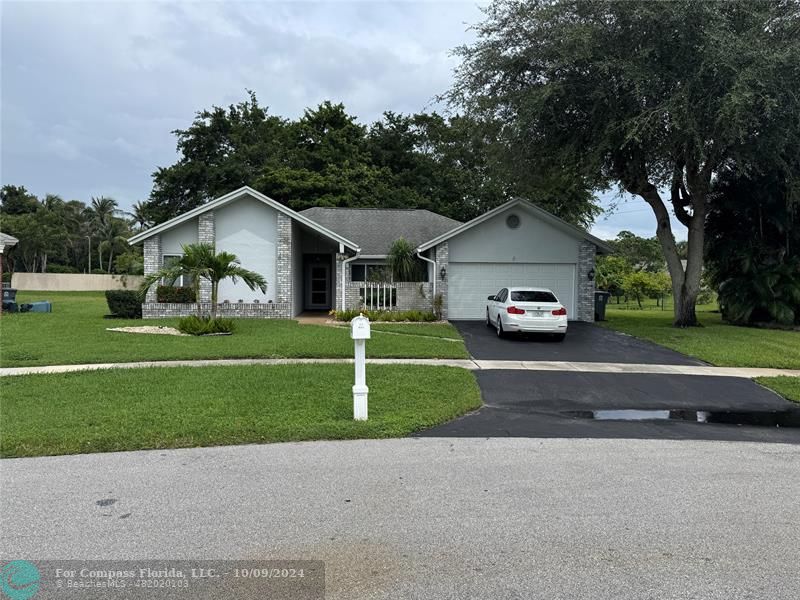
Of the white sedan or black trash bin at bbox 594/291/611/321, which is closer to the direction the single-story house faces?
the white sedan

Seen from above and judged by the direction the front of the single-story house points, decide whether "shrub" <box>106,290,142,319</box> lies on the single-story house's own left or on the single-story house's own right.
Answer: on the single-story house's own right

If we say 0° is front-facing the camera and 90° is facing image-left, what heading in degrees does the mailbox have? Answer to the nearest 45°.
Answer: approximately 0°

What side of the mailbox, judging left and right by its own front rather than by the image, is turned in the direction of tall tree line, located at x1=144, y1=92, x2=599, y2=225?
back

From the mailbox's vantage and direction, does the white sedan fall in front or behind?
behind

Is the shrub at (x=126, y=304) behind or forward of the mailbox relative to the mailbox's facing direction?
behind

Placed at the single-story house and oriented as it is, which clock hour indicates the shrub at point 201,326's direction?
The shrub is roughly at 2 o'clock from the single-story house.

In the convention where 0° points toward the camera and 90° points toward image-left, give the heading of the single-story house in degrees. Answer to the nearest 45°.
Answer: approximately 0°

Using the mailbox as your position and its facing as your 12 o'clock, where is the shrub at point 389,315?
The shrub is roughly at 6 o'clock from the mailbox.

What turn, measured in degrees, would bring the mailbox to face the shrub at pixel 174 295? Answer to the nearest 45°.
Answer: approximately 135° to its right

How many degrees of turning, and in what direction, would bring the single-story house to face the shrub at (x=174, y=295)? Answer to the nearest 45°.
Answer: approximately 90° to its right
